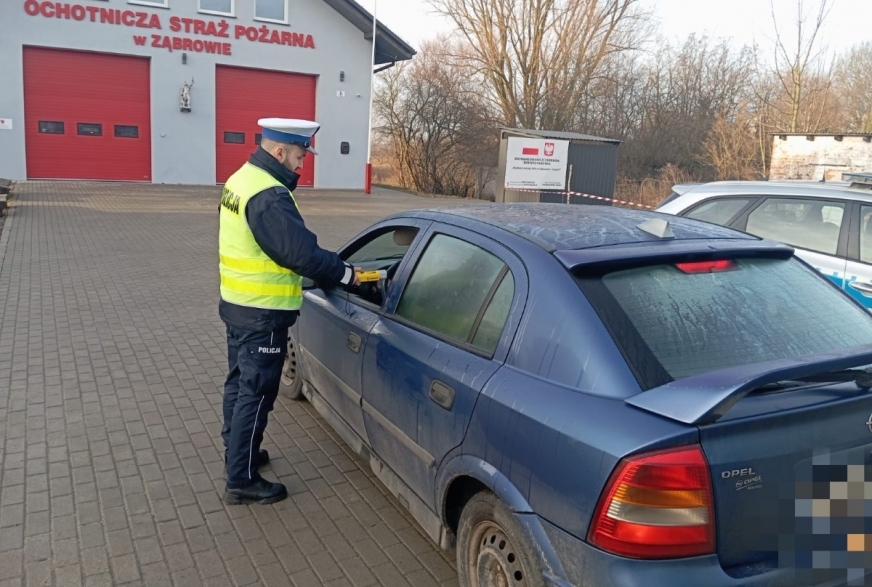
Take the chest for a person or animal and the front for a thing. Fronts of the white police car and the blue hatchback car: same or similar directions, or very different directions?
very different directions

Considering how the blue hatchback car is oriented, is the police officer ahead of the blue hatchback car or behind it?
ahead

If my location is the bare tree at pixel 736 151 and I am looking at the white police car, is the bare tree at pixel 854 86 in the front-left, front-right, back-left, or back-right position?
back-left

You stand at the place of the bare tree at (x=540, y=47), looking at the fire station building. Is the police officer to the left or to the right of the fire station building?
left

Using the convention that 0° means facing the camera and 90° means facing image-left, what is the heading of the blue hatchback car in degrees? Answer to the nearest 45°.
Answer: approximately 135°

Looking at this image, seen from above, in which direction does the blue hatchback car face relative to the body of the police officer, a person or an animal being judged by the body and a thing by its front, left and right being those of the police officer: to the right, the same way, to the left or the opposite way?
to the left

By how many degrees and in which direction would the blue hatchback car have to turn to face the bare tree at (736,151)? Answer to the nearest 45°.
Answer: approximately 45° to its right

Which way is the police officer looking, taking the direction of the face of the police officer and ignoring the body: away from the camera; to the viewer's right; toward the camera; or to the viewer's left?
to the viewer's right

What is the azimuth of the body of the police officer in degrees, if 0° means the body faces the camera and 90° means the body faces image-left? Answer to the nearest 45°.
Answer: approximately 270°

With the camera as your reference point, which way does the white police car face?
facing the viewer and to the right of the viewer

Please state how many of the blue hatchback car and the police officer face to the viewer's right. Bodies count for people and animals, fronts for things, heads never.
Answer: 1
